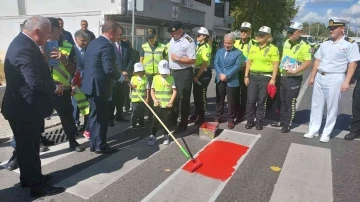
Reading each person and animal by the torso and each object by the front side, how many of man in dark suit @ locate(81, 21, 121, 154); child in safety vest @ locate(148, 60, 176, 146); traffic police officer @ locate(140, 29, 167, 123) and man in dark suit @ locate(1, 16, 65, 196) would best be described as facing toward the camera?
2

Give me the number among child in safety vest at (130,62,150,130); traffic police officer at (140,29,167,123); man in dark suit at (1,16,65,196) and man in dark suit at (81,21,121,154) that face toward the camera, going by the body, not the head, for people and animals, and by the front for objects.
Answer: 2

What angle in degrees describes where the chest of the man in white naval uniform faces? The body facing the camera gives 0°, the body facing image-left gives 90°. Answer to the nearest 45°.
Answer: approximately 45°

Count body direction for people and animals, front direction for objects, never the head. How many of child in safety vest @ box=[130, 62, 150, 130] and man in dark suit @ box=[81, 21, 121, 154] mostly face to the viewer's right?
1

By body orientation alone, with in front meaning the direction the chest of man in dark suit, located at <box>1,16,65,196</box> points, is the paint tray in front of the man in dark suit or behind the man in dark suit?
in front

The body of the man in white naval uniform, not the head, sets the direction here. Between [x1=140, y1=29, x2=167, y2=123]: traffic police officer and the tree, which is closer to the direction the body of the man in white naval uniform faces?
the traffic police officer

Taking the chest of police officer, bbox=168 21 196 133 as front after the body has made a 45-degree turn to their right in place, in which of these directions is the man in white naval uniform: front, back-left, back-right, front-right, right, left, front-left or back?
back

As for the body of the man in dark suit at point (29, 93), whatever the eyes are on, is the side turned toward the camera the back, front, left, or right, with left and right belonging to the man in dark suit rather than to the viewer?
right

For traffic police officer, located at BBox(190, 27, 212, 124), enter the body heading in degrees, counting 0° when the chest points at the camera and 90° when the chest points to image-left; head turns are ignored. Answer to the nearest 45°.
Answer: approximately 45°

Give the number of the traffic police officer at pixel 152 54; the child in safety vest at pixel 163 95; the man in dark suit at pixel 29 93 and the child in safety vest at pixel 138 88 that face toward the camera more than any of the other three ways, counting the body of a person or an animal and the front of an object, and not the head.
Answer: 3

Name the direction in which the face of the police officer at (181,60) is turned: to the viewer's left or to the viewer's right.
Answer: to the viewer's left

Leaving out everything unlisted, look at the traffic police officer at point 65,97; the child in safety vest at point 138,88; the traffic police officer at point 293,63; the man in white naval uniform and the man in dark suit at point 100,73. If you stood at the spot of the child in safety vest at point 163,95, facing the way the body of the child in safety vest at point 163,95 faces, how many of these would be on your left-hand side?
2
